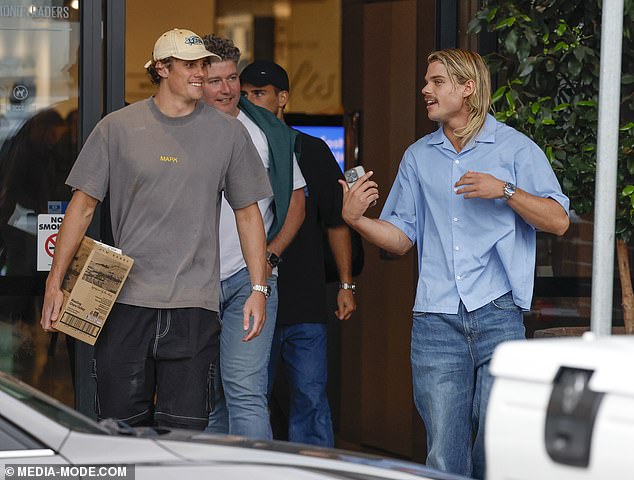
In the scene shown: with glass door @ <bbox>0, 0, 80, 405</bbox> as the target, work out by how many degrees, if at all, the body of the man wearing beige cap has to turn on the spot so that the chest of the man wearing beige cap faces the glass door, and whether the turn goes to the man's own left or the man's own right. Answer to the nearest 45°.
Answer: approximately 135° to the man's own right

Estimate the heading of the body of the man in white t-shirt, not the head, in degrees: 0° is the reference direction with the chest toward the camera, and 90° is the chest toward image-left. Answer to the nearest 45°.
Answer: approximately 45°

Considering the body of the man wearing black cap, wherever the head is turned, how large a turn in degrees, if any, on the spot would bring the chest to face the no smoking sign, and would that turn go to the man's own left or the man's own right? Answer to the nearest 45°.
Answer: approximately 45° to the man's own right

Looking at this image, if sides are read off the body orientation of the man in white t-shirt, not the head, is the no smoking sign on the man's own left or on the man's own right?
on the man's own right

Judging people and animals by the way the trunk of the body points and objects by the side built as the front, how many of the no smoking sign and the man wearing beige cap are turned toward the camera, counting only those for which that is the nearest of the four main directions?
2

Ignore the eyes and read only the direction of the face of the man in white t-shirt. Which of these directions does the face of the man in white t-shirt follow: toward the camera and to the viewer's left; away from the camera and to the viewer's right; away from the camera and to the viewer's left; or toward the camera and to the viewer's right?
toward the camera and to the viewer's right

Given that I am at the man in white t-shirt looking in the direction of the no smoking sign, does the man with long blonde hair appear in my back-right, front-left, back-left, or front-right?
back-left

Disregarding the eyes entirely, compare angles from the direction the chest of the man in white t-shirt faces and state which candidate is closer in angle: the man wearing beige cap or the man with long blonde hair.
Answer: the man wearing beige cap

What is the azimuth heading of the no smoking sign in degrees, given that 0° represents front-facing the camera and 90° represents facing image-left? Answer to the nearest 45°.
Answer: approximately 0°

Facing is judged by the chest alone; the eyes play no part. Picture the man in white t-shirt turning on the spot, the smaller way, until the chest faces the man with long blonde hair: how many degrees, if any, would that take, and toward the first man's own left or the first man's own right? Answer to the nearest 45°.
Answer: approximately 90° to the first man's own left

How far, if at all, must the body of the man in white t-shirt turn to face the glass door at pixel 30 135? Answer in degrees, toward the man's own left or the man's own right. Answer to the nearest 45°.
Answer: approximately 45° to the man's own right

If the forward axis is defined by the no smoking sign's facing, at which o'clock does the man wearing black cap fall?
The man wearing black cap is roughly at 9 o'clock from the no smoking sign.
